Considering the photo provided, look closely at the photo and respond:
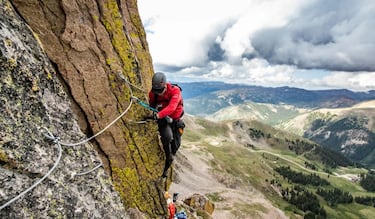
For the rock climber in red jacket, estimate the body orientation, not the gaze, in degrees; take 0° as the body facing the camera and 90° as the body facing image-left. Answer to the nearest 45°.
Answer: approximately 45°
